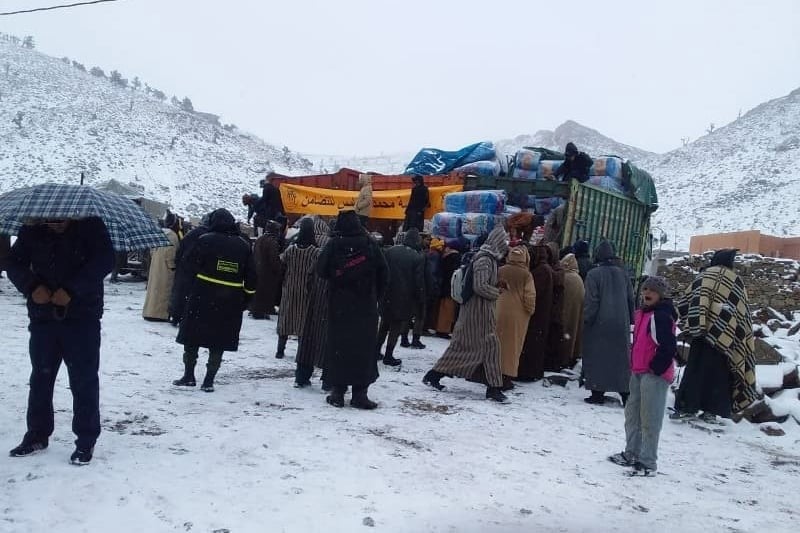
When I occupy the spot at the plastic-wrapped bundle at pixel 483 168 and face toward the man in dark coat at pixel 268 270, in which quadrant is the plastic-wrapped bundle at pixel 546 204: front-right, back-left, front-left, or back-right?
back-left

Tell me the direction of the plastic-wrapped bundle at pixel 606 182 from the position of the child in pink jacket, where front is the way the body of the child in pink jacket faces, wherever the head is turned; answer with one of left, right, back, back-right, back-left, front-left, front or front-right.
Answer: back-right

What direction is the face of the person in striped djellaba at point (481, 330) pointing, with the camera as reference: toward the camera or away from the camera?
away from the camera

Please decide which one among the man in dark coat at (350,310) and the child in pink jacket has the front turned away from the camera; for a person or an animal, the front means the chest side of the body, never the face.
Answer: the man in dark coat

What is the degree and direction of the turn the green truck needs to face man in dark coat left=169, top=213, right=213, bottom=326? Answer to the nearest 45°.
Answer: approximately 90° to its left

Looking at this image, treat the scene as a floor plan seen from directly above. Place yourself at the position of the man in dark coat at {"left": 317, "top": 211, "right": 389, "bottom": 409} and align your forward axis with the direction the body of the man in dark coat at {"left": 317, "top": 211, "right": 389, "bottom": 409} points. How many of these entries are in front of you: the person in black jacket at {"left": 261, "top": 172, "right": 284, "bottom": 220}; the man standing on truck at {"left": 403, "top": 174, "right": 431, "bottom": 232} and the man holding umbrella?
2

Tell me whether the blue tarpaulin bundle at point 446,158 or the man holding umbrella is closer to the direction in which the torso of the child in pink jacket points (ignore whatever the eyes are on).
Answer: the man holding umbrella

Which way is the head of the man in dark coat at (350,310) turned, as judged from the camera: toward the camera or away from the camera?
away from the camera
